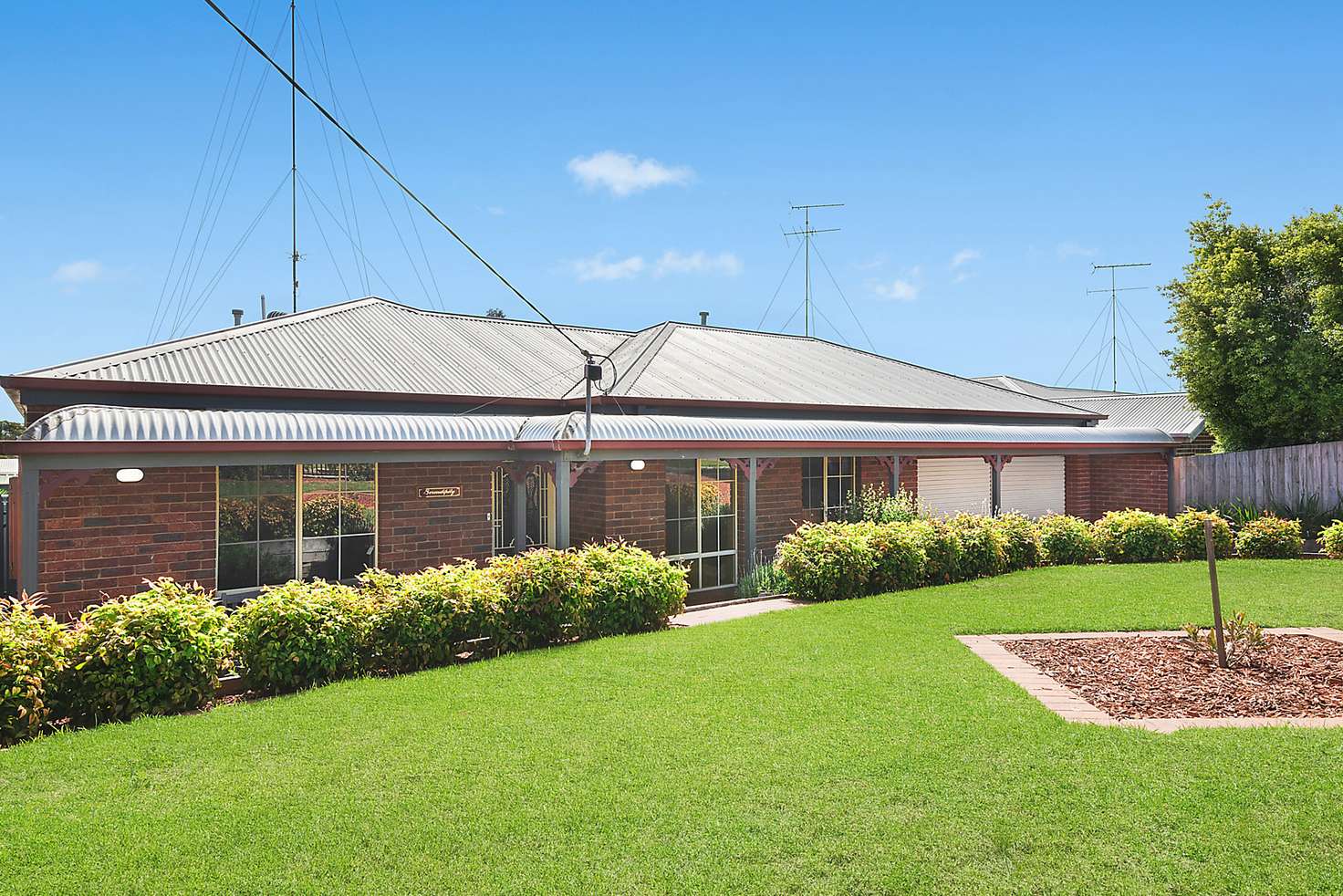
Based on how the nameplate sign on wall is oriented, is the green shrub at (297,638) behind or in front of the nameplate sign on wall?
in front

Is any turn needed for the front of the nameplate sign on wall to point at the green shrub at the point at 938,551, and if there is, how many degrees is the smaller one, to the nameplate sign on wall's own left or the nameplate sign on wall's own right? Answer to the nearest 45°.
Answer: approximately 90° to the nameplate sign on wall's own left

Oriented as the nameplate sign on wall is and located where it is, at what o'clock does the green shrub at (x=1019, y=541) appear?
The green shrub is roughly at 9 o'clock from the nameplate sign on wall.

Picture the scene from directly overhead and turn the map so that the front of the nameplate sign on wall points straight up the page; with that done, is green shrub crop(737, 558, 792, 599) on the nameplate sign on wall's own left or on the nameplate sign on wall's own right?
on the nameplate sign on wall's own left

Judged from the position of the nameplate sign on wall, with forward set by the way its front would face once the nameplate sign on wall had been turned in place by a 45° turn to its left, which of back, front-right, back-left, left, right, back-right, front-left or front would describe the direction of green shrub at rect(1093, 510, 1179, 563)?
front-left

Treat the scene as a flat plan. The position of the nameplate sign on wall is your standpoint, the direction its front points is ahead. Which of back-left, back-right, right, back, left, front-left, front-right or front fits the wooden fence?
left

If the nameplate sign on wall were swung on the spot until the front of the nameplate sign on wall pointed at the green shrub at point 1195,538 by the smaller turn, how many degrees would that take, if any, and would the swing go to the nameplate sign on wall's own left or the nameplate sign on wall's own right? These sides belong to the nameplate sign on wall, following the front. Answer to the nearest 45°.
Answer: approximately 90° to the nameplate sign on wall's own left

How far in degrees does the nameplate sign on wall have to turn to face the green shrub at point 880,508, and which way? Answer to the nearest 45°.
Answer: approximately 90° to its left

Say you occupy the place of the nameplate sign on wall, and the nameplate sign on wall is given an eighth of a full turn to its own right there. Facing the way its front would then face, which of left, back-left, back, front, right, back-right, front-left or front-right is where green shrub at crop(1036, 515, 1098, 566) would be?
back-left

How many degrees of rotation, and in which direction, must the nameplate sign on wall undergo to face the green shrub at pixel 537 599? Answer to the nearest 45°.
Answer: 0° — it already faces it

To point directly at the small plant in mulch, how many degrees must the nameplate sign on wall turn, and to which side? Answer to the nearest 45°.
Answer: approximately 45° to its left

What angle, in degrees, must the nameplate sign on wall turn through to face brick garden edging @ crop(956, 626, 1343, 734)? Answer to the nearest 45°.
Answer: approximately 45° to its left

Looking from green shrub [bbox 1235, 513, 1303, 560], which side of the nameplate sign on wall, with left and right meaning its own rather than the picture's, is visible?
left

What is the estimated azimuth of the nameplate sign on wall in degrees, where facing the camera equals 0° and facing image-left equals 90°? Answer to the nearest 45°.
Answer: approximately 0°

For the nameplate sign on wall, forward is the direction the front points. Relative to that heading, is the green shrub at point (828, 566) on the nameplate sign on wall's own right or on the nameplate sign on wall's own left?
on the nameplate sign on wall's own left

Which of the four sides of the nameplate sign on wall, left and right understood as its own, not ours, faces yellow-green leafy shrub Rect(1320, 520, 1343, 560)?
left
